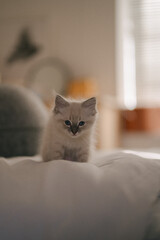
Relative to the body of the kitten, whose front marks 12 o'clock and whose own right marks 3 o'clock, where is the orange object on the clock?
The orange object is roughly at 6 o'clock from the kitten.

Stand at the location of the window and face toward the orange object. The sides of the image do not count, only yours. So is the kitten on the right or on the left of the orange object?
left

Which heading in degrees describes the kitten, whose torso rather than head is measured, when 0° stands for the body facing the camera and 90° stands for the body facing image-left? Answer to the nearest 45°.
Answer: approximately 0°
